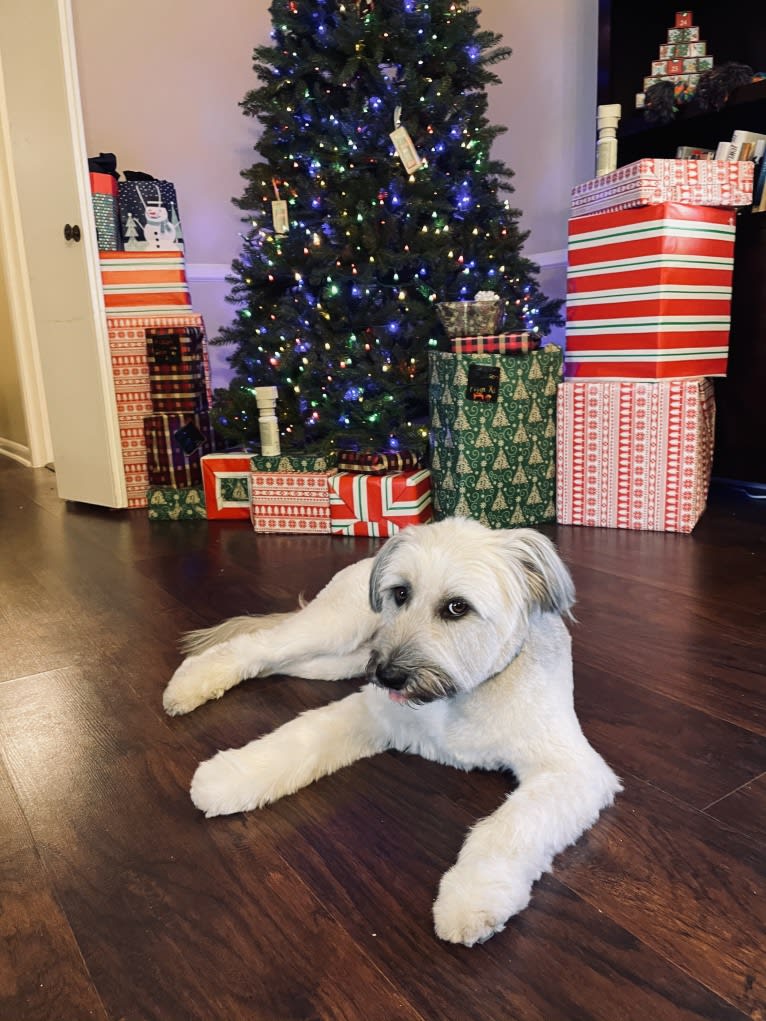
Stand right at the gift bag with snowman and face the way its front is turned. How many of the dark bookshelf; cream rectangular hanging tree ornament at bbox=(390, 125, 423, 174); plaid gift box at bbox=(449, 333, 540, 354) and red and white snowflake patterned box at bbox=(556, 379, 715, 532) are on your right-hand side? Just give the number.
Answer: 0

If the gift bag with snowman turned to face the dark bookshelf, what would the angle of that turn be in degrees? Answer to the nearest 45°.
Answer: approximately 90° to its left

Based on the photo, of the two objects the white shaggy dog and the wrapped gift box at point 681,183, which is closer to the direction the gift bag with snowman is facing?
the white shaggy dog

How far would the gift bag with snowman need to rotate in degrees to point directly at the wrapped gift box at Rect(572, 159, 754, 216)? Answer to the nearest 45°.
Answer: approximately 45° to its left

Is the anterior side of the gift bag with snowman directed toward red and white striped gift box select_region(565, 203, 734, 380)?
no

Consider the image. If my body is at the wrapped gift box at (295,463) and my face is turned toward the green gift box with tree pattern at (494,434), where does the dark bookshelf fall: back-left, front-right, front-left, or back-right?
front-left

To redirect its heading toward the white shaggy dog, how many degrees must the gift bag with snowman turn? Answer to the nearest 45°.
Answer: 0° — it already faces it

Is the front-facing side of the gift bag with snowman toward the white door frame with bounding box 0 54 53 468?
no

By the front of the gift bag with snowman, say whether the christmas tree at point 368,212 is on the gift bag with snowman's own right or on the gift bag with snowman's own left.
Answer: on the gift bag with snowman's own left

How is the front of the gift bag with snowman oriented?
toward the camera

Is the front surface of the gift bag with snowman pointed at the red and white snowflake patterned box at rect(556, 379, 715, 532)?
no

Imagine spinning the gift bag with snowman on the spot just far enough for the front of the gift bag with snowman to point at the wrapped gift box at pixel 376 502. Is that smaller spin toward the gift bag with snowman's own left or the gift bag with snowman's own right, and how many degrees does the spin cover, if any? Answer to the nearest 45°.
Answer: approximately 45° to the gift bag with snowman's own left
